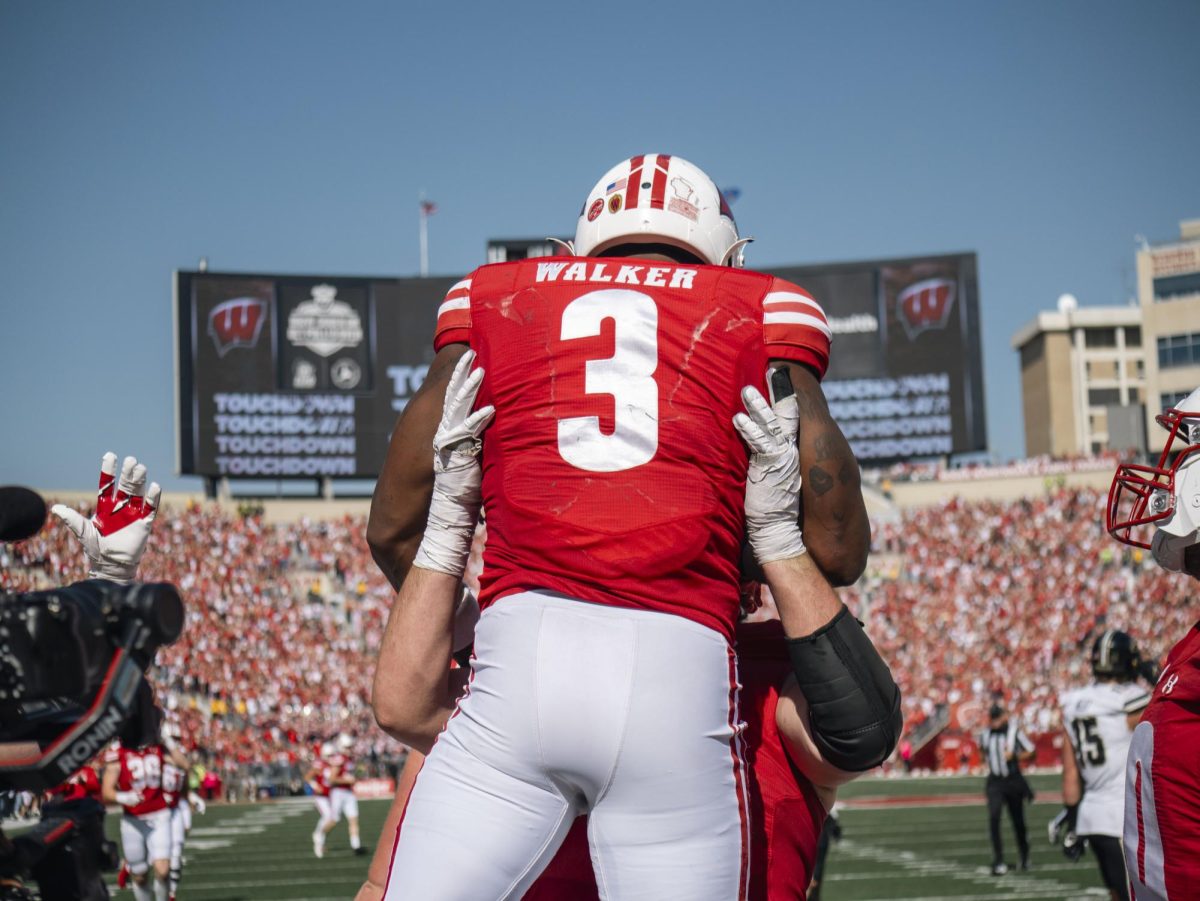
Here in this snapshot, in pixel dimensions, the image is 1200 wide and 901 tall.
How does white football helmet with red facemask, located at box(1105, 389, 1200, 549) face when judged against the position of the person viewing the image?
facing to the left of the viewer

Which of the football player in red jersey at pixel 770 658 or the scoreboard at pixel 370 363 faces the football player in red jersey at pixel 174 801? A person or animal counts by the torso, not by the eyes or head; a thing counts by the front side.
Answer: the scoreboard

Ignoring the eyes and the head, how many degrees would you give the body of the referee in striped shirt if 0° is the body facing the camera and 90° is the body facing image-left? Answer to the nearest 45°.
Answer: approximately 0°

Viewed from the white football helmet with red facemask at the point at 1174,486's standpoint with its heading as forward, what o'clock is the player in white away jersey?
The player in white away jersey is roughly at 3 o'clock from the white football helmet with red facemask.

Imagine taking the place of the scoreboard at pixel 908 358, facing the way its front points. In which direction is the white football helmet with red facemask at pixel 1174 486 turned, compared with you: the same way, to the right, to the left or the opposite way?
to the right

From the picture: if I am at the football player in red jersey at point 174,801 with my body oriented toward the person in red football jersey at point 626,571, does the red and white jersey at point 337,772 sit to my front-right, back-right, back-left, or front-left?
back-left

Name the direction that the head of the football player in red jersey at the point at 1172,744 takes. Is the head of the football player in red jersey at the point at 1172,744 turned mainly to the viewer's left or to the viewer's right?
to the viewer's left

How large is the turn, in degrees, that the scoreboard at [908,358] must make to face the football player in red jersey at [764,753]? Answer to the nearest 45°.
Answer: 0° — it already faces them

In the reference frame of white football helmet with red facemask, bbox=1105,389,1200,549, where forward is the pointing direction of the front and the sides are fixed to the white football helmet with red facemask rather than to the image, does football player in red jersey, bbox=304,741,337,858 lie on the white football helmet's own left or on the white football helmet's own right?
on the white football helmet's own right
